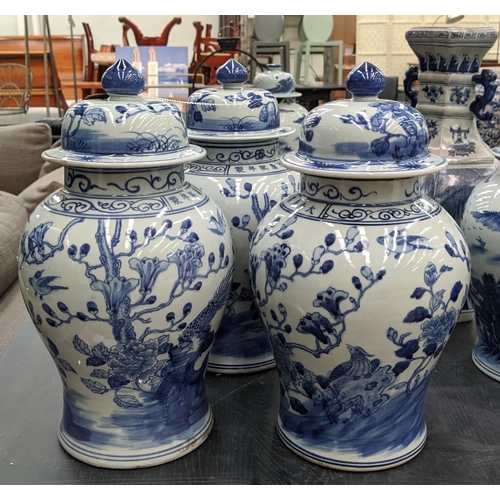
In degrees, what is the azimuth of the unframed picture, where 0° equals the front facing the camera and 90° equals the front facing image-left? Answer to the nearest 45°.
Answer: approximately 0°

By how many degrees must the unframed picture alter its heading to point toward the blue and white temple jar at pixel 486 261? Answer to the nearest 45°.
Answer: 0° — it already faces it

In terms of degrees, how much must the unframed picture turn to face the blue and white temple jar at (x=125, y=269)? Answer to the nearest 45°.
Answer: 0° — it already faces it

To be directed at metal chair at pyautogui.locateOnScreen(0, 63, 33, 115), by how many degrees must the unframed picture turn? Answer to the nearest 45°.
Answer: approximately 135° to its right

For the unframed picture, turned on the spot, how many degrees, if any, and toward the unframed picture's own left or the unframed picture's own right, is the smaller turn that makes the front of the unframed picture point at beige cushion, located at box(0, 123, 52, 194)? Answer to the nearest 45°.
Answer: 0° — it already faces it

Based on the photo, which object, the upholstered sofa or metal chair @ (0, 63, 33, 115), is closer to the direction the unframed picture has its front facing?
the upholstered sofa

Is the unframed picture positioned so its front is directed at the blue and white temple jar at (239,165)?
yes
